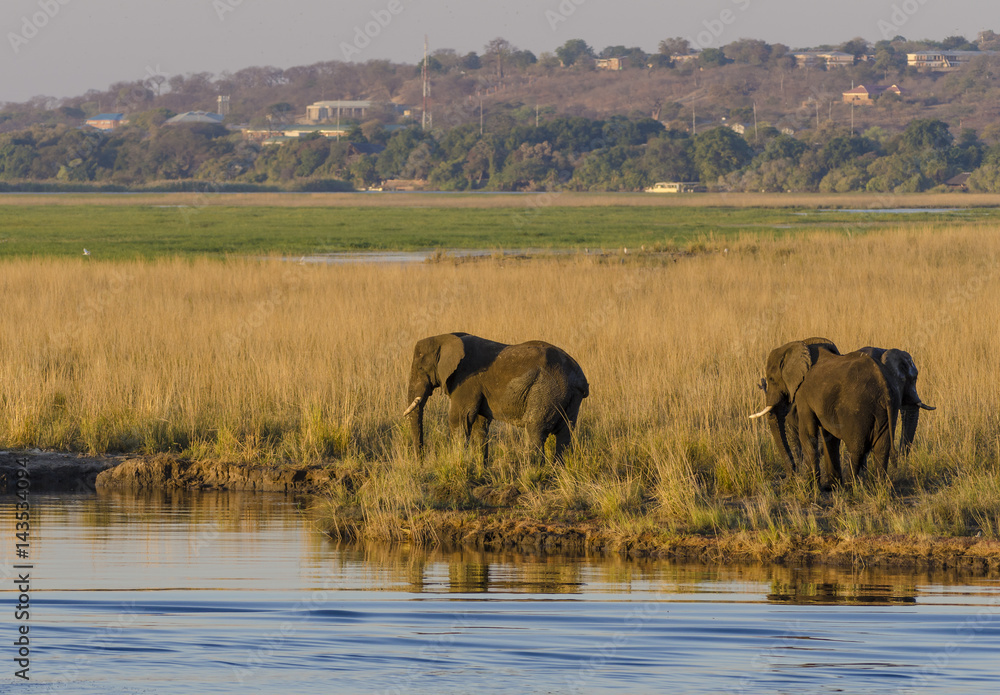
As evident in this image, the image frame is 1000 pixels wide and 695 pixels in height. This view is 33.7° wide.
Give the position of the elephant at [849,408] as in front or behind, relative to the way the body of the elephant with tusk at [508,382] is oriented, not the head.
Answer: behind

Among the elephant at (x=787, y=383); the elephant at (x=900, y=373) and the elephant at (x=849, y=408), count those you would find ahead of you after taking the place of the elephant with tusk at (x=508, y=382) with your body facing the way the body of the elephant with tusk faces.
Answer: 0

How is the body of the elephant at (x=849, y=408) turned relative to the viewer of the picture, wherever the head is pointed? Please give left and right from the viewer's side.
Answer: facing away from the viewer and to the left of the viewer

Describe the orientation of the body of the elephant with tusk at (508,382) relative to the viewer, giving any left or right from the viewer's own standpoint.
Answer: facing to the left of the viewer

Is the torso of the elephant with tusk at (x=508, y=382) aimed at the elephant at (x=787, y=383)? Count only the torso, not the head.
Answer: no

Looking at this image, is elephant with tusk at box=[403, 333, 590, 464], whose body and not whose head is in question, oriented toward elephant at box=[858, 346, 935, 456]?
no

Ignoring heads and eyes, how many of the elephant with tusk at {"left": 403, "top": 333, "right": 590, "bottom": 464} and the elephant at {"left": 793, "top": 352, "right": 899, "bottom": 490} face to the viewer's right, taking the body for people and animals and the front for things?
0
